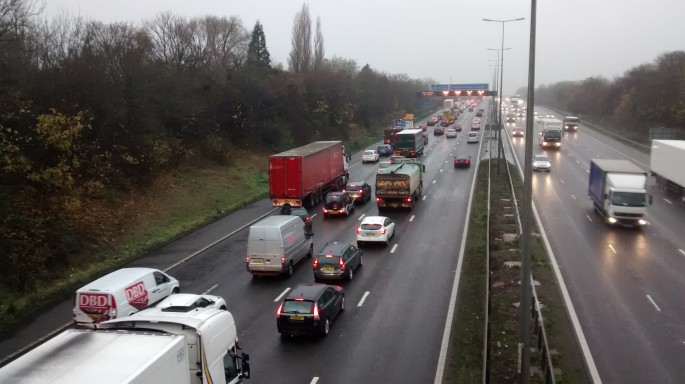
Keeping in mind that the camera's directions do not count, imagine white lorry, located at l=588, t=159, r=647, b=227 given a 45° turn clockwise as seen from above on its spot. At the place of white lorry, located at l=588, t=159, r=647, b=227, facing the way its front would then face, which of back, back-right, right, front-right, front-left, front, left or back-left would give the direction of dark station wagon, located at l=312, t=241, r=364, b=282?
front

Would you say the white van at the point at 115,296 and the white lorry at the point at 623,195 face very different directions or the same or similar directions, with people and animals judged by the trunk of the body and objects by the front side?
very different directions

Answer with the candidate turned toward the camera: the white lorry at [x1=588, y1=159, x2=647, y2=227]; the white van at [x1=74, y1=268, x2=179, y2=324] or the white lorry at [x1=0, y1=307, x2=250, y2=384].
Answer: the white lorry at [x1=588, y1=159, x2=647, y2=227]

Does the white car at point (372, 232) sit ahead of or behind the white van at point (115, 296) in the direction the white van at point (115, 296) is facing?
ahead

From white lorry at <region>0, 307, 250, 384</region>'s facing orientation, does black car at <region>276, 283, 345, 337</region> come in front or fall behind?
in front

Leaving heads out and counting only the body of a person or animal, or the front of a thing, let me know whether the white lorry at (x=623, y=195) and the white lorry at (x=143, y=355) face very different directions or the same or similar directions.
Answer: very different directions

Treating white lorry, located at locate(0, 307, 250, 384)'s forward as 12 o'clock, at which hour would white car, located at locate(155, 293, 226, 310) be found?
The white car is roughly at 11 o'clock from the white lorry.

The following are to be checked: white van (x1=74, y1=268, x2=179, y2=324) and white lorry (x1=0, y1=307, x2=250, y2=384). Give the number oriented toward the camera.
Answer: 0

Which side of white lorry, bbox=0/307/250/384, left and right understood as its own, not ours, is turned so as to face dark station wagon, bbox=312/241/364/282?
front

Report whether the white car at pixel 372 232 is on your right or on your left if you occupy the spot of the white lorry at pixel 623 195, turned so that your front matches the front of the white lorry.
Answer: on your right

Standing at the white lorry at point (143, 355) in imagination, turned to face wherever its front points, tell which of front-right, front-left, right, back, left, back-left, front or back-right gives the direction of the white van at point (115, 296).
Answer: front-left

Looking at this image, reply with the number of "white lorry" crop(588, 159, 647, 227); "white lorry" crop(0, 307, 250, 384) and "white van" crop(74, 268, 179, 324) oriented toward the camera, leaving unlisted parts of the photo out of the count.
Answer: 1

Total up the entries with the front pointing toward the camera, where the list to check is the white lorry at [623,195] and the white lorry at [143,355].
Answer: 1

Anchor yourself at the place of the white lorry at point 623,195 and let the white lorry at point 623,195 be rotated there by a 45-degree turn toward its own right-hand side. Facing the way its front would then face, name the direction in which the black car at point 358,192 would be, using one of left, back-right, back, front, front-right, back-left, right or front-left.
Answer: front-right

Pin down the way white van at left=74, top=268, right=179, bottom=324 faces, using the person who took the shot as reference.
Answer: facing away from the viewer and to the right of the viewer

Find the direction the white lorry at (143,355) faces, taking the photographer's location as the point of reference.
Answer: facing away from the viewer and to the right of the viewer
